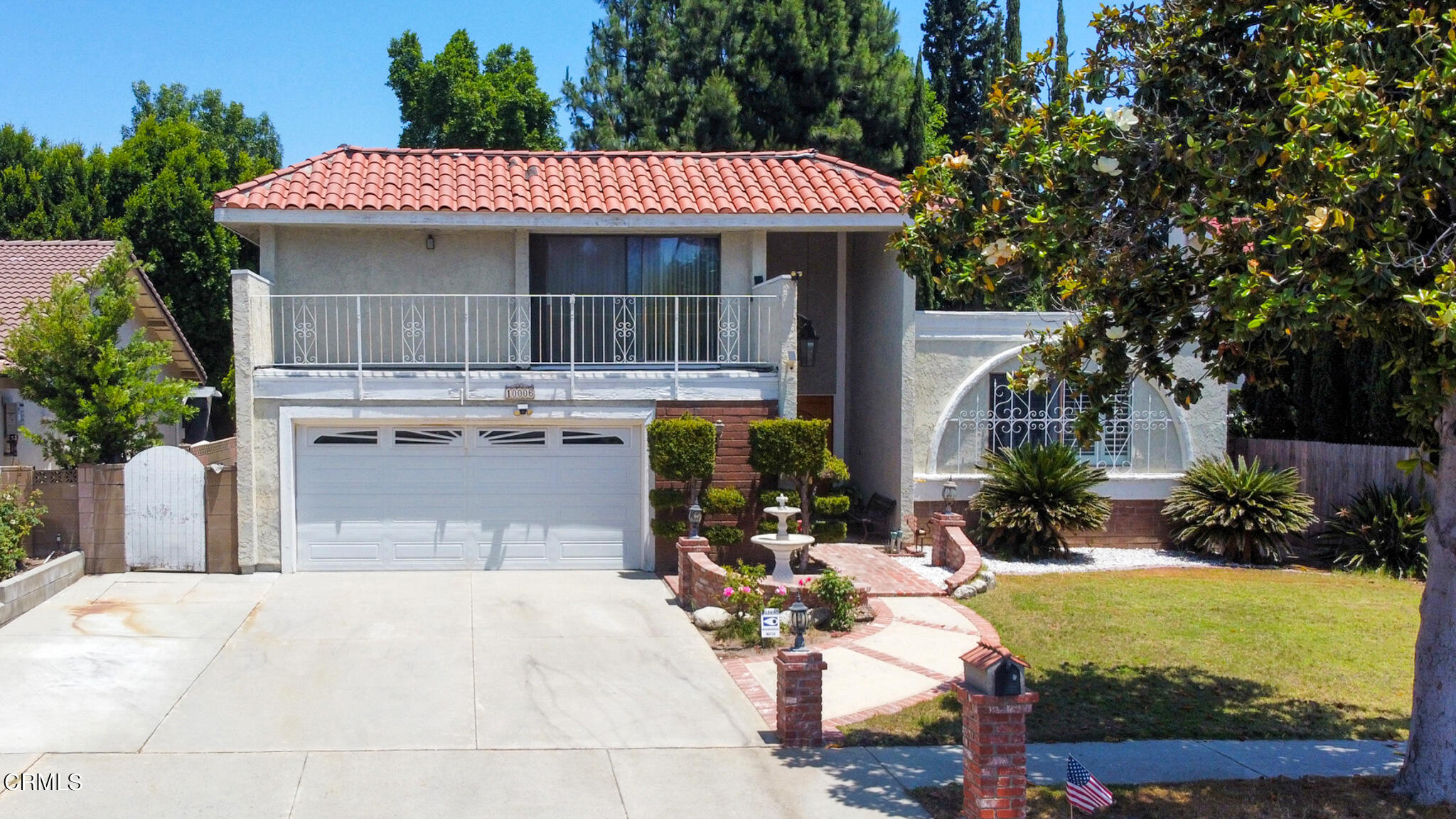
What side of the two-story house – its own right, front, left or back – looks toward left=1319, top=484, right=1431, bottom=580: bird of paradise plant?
left

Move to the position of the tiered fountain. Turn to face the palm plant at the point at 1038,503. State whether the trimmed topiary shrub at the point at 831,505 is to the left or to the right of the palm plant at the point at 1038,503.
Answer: left

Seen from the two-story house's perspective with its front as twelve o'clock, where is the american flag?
The american flag is roughly at 11 o'clock from the two-story house.

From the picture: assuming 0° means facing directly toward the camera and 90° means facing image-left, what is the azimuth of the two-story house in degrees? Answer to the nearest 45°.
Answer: approximately 0°

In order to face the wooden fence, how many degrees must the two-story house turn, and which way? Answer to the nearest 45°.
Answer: approximately 90° to its left

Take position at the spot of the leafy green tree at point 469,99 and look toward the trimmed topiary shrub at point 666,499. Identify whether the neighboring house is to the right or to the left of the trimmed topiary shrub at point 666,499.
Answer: right
